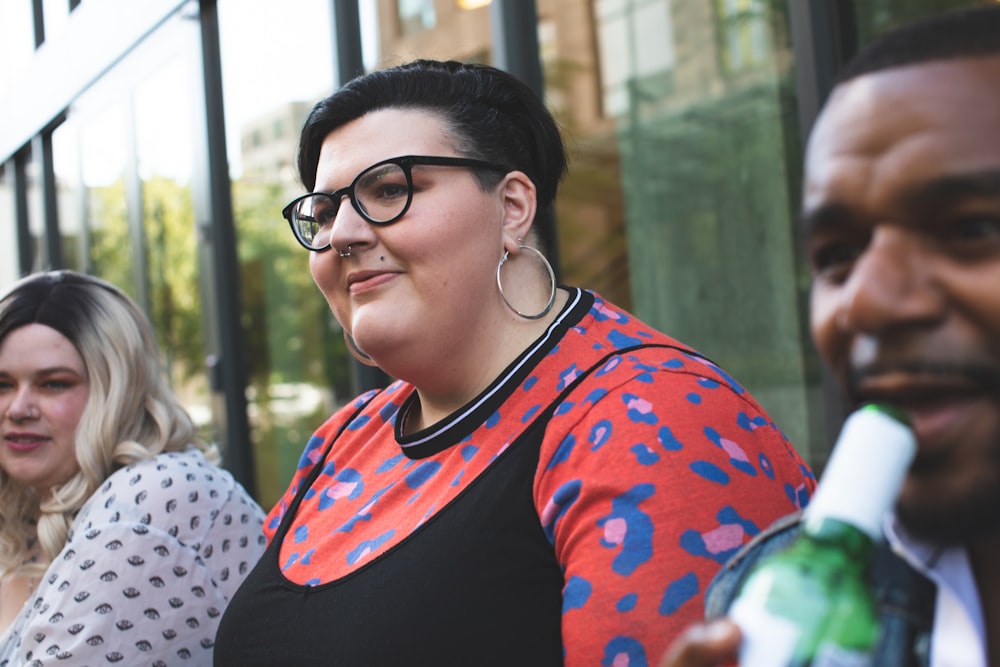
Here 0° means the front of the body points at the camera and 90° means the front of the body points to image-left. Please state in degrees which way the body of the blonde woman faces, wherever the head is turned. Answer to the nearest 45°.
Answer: approximately 45°

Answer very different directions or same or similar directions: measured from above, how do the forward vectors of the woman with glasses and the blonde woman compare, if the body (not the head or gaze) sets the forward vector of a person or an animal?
same or similar directions

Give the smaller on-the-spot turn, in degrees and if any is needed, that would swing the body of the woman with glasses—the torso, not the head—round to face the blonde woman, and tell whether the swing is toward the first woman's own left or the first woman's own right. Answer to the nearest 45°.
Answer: approximately 90° to the first woman's own right

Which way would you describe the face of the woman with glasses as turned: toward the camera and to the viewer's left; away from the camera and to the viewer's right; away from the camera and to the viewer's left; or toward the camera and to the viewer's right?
toward the camera and to the viewer's left

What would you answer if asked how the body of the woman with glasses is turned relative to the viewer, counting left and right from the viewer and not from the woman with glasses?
facing the viewer and to the left of the viewer

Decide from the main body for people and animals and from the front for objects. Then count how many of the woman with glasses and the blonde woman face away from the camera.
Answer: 0

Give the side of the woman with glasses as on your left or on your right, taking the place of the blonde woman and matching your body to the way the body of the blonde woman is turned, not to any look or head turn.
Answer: on your left
